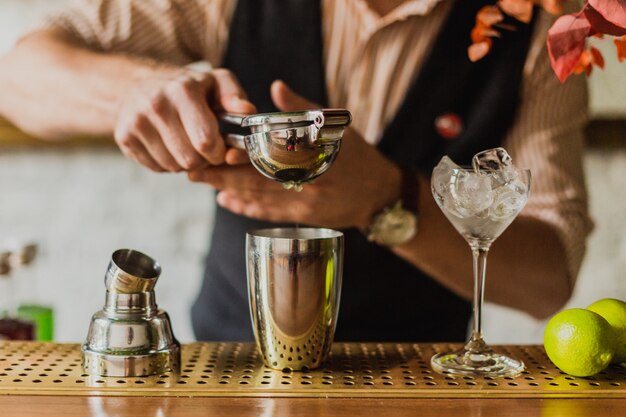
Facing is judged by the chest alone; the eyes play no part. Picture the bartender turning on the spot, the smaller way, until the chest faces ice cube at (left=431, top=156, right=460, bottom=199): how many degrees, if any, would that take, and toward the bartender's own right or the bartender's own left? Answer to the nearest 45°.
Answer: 0° — they already face it

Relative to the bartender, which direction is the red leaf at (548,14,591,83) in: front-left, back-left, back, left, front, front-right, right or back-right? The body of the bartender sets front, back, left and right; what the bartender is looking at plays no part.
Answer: front

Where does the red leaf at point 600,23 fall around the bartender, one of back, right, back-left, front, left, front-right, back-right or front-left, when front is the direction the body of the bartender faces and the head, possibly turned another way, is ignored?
front

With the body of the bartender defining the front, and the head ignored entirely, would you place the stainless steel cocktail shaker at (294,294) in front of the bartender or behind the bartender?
in front

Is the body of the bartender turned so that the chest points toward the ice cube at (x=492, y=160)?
yes

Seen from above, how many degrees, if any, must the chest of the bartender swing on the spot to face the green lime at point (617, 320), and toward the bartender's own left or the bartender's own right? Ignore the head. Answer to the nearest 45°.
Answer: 0° — they already face it

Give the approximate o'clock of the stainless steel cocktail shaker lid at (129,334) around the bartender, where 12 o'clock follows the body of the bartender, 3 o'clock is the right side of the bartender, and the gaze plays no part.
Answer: The stainless steel cocktail shaker lid is roughly at 1 o'clock from the bartender.

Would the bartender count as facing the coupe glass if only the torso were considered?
yes

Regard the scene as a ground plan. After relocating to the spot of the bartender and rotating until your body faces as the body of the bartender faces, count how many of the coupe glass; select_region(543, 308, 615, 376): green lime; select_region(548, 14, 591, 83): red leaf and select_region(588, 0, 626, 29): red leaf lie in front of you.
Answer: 4

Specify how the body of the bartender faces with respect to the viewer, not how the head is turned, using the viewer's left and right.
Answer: facing the viewer

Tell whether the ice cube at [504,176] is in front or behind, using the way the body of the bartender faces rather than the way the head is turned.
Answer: in front

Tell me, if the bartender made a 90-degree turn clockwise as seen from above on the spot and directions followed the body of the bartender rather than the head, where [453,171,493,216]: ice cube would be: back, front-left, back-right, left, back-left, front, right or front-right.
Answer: left

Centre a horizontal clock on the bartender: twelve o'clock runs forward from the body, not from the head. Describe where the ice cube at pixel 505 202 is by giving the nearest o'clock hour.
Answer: The ice cube is roughly at 12 o'clock from the bartender.
